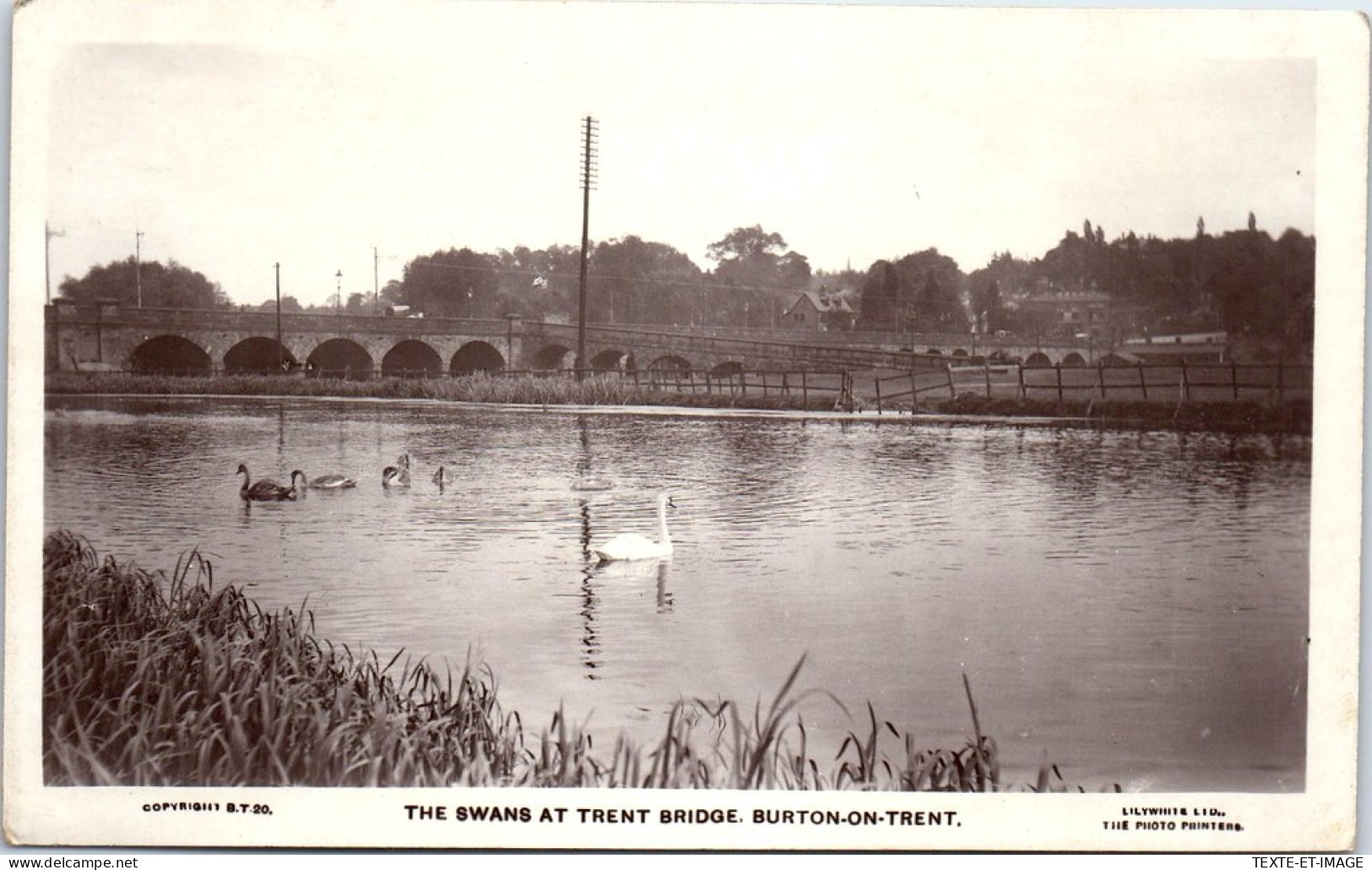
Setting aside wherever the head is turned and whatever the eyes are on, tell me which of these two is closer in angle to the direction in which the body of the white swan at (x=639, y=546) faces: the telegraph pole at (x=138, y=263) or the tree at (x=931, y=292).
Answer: the tree

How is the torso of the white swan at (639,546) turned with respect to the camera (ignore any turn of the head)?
to the viewer's right

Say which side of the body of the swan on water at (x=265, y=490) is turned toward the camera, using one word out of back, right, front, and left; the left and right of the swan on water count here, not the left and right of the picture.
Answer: left

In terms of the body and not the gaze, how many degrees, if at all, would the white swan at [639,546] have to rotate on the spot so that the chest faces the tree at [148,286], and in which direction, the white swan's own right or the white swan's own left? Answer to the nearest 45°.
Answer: approximately 180°

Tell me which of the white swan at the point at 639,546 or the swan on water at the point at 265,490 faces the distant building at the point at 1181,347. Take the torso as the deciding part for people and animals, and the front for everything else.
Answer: the white swan

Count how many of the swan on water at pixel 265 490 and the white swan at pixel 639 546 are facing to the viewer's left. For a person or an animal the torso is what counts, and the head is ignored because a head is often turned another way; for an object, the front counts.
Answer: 1
